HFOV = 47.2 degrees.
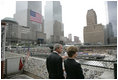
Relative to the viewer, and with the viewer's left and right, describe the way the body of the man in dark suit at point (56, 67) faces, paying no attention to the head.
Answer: facing away from the viewer and to the right of the viewer

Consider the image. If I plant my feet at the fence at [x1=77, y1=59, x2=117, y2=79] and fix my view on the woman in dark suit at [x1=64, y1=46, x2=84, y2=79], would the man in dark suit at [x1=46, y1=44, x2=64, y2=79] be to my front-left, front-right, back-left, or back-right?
front-right
